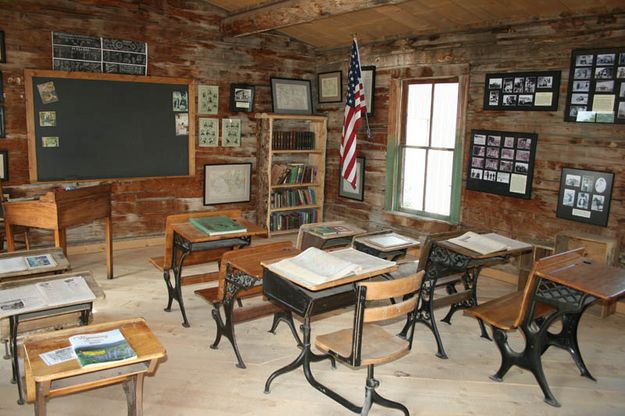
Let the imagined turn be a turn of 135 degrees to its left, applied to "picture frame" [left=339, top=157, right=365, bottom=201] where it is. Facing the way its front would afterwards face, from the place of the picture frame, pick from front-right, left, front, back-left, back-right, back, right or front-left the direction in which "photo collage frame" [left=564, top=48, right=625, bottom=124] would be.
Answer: front-right

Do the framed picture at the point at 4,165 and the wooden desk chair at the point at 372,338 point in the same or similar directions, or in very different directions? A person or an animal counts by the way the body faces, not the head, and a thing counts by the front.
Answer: very different directions

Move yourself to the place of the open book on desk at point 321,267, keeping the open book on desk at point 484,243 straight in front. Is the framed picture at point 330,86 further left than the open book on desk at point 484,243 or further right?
left

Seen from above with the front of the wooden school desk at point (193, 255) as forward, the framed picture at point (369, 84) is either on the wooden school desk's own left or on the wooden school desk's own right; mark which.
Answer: on the wooden school desk's own right

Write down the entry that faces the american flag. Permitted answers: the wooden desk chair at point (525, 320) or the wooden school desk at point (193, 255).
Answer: the wooden desk chair

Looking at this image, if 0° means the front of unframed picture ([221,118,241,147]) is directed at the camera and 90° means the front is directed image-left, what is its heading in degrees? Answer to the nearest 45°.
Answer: approximately 0°

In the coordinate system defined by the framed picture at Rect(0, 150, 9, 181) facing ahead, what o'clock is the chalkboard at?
The chalkboard is roughly at 9 o'clock from the framed picture.

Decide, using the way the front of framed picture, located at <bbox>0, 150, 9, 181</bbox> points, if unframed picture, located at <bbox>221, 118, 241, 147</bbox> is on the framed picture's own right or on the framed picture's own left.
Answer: on the framed picture's own left
